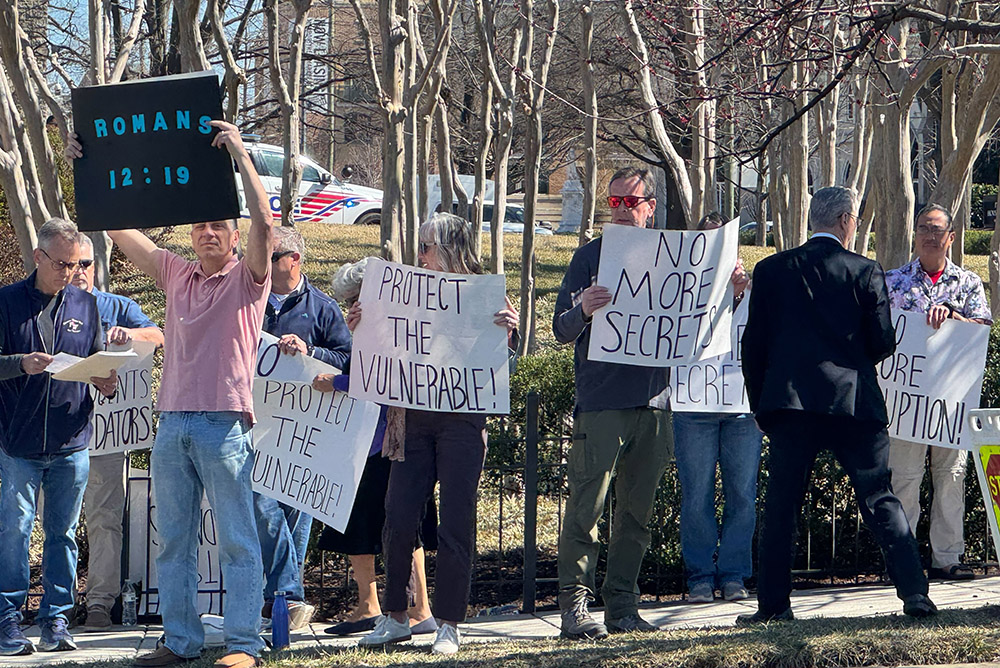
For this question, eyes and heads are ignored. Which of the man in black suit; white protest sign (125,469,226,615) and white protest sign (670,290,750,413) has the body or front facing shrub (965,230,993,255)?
the man in black suit

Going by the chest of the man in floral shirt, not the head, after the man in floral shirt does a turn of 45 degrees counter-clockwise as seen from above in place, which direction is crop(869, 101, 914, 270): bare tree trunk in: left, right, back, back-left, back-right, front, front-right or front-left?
back-left

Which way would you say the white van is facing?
to the viewer's right

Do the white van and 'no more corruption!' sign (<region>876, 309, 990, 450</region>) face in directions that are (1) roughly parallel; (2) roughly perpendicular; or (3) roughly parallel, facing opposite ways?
roughly perpendicular

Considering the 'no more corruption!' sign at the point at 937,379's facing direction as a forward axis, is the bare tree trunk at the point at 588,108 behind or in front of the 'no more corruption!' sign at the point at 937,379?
behind

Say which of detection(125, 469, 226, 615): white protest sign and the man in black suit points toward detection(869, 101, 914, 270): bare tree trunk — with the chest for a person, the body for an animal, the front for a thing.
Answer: the man in black suit

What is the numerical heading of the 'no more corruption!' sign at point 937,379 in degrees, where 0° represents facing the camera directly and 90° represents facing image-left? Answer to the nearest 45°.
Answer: approximately 0°

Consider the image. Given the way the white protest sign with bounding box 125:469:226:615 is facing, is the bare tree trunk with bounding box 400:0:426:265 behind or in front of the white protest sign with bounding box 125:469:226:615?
behind

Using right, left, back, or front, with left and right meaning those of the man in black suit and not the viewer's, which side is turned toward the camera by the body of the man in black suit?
back

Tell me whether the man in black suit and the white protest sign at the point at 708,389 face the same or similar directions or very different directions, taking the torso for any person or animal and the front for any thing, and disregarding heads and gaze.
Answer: very different directions

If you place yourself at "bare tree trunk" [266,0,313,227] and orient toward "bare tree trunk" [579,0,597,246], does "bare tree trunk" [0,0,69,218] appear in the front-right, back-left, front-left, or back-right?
back-right

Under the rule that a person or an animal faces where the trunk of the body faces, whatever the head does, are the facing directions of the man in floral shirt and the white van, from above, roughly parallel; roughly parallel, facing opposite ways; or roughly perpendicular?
roughly perpendicular
